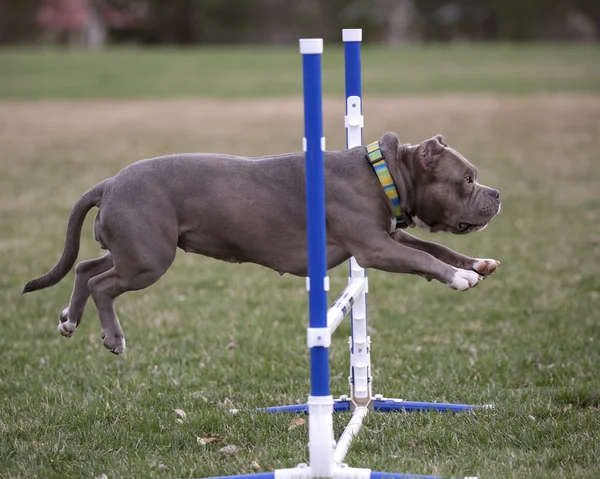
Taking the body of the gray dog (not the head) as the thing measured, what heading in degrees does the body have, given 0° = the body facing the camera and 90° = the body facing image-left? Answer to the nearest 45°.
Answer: approximately 270°
